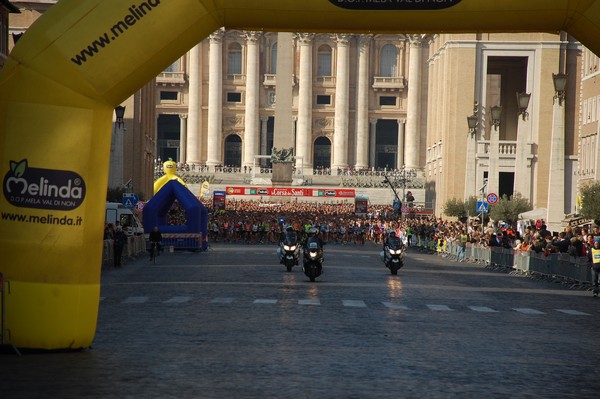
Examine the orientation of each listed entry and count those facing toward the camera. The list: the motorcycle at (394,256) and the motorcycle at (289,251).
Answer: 2

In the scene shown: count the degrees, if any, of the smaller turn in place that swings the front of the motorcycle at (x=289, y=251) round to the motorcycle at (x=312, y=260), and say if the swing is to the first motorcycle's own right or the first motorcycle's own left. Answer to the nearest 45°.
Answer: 0° — it already faces it

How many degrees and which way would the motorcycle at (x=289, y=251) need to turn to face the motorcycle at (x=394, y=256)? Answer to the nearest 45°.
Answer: approximately 90° to its left

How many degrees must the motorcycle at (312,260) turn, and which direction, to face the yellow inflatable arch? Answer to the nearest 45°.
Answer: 0° — it already faces it

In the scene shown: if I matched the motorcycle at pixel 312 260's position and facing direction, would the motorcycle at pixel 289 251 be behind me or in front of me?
behind

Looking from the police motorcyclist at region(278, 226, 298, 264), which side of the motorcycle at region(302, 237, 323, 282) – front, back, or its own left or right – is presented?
back

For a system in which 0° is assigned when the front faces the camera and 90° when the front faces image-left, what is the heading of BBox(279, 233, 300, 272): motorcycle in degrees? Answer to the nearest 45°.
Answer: approximately 0°

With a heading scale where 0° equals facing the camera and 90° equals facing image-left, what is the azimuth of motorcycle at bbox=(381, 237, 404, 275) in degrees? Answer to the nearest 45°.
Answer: approximately 0°
